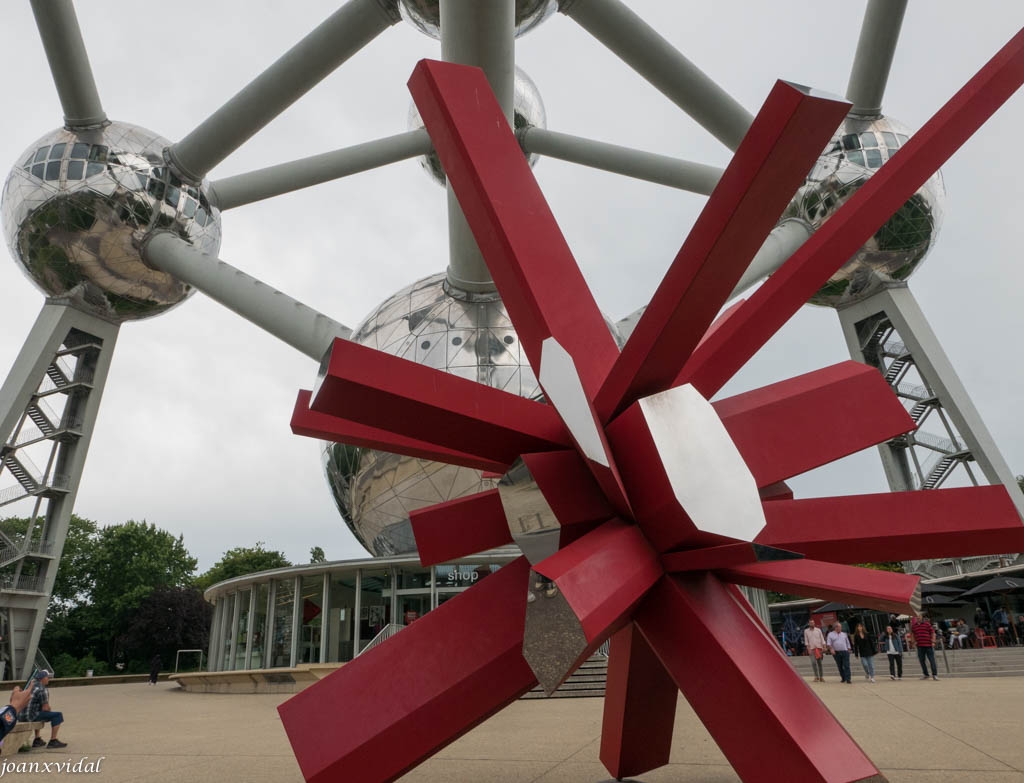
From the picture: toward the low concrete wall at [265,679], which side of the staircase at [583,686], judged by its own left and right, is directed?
right

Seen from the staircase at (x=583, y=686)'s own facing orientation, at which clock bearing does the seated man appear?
The seated man is roughly at 1 o'clock from the staircase.

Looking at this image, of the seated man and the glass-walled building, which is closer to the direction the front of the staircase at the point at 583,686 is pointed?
the seated man

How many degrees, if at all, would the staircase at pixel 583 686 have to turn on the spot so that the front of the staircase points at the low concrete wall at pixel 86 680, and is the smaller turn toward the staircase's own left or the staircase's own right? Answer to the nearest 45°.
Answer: approximately 135° to the staircase's own right

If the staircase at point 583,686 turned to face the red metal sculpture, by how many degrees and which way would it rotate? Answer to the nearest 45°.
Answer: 0° — it already faces it

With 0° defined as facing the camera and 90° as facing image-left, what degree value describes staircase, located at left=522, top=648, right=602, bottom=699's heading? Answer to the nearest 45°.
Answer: approximately 0°

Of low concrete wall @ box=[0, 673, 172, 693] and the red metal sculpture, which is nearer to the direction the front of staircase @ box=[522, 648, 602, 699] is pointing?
the red metal sculpture
